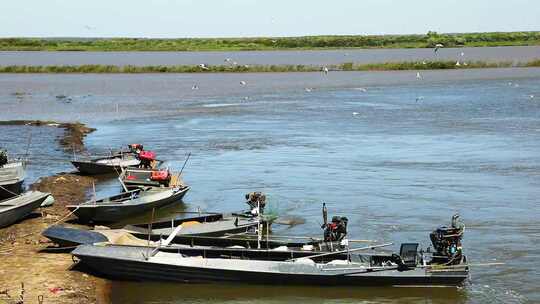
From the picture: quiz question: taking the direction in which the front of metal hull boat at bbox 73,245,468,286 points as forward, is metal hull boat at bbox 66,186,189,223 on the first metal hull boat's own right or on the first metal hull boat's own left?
on the first metal hull boat's own right

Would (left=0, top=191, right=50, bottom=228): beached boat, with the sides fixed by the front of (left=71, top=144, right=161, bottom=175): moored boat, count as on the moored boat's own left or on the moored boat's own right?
on the moored boat's own left

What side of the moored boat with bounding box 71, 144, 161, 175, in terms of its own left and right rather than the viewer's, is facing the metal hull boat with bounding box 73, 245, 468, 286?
left

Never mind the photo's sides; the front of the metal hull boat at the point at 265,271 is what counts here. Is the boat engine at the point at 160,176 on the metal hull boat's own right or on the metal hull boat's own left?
on the metal hull boat's own right

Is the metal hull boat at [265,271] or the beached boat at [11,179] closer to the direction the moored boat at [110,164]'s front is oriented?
the beached boat

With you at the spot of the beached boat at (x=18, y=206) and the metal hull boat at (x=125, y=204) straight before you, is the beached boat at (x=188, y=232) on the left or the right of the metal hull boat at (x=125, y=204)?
right

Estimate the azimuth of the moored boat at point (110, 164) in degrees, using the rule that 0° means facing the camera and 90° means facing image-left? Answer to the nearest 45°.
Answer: approximately 90°

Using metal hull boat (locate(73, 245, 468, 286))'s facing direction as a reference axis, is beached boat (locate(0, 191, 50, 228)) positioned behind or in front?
in front

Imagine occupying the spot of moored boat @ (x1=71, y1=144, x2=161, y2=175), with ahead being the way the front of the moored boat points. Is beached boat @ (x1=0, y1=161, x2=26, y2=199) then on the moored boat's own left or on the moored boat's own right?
on the moored boat's own left

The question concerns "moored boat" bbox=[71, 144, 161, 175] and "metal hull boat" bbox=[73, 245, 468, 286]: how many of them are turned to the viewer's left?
2

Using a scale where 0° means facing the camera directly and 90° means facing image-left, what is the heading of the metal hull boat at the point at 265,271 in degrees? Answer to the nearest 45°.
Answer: approximately 90°

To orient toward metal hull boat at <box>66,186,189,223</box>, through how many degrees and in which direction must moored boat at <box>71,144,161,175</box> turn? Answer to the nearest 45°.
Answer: approximately 90° to its left
